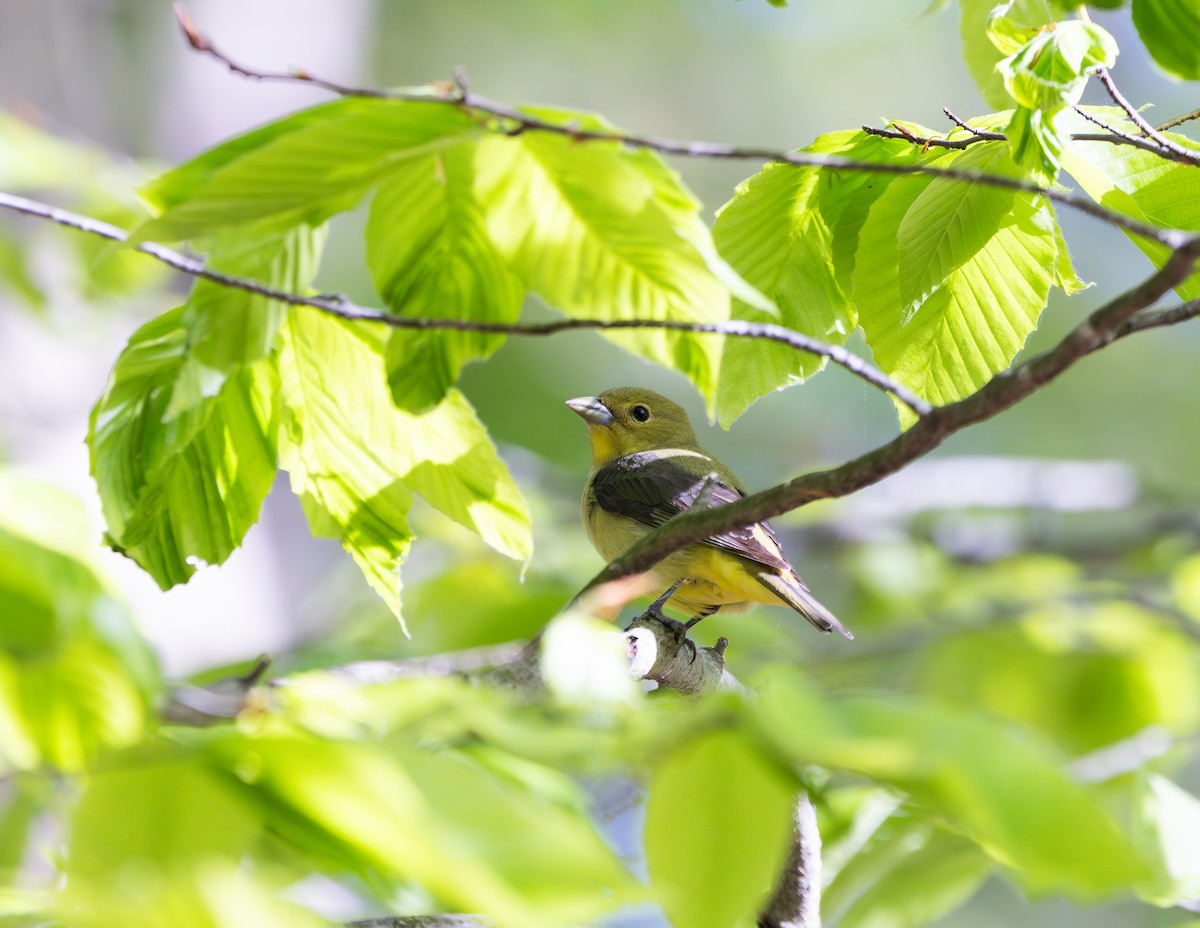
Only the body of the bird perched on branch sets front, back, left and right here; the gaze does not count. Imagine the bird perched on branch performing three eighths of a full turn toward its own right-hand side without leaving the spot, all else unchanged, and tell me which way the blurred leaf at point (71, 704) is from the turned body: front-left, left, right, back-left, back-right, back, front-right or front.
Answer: back-right

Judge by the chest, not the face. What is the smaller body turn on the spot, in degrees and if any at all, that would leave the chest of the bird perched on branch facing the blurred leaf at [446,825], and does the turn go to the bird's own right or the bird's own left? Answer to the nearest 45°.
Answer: approximately 90° to the bird's own left

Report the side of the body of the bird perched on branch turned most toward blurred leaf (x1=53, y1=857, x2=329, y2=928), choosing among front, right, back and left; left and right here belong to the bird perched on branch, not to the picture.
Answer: left

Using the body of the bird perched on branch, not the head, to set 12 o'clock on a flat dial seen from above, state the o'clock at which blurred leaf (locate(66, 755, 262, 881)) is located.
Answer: The blurred leaf is roughly at 9 o'clock from the bird perched on branch.

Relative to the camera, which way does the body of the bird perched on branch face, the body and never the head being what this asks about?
to the viewer's left
